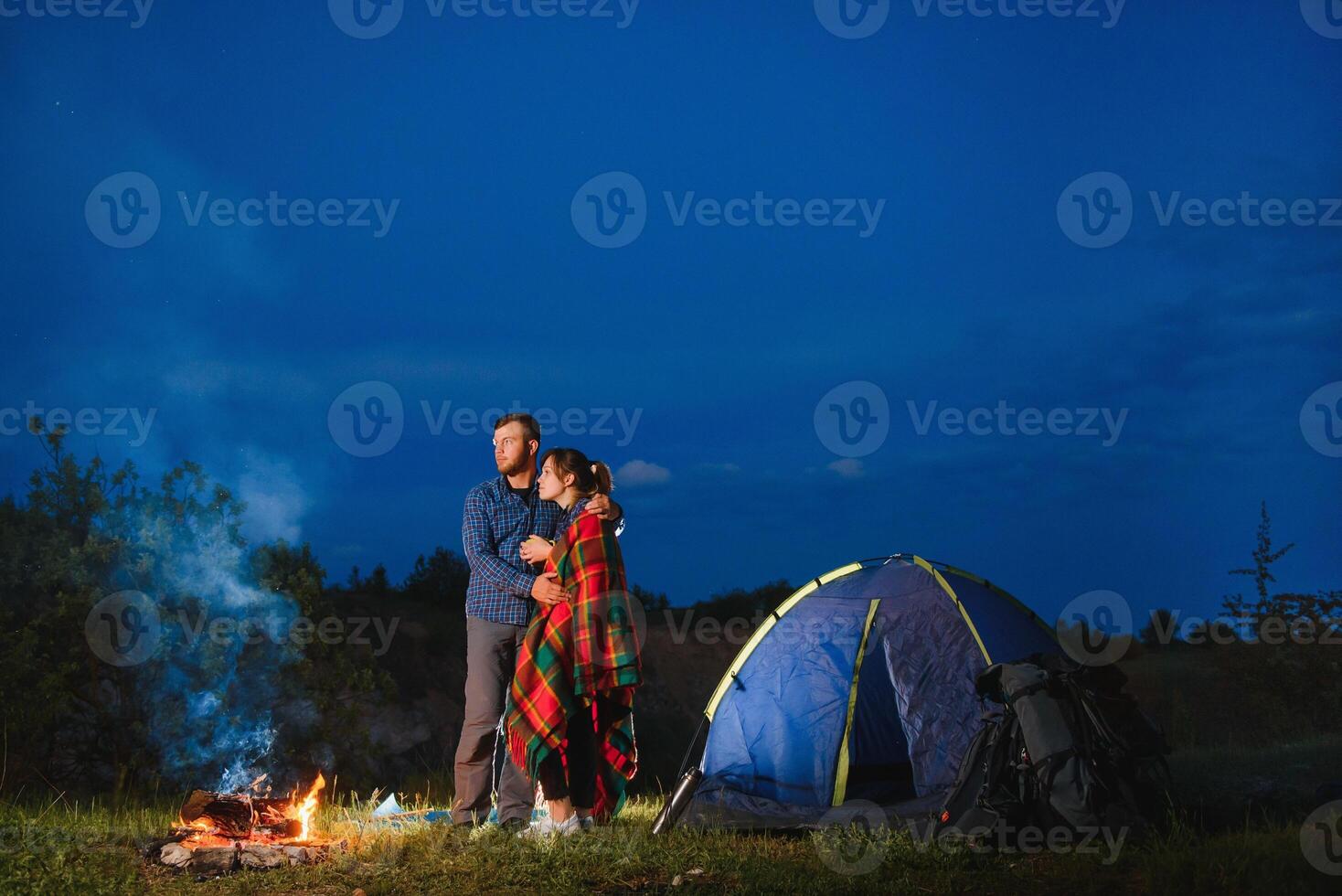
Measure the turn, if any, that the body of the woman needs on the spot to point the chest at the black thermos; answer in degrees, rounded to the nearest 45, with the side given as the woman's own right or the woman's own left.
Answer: approximately 135° to the woman's own right

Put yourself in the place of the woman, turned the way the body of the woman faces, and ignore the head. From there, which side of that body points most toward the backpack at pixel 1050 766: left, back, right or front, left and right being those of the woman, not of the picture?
back

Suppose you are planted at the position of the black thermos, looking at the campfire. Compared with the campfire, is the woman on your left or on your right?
right

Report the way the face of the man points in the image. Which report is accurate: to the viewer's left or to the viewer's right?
to the viewer's left

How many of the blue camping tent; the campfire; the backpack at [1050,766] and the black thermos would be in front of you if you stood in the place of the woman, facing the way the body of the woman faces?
1

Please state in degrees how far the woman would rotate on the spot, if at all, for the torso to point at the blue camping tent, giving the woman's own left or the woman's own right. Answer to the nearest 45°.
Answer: approximately 135° to the woman's own right

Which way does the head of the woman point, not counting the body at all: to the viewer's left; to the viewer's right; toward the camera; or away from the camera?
to the viewer's left

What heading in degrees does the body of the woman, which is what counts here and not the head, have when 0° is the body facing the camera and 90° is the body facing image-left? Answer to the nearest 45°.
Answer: approximately 90°

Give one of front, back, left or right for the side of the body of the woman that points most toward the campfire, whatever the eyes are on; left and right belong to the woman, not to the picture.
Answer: front
